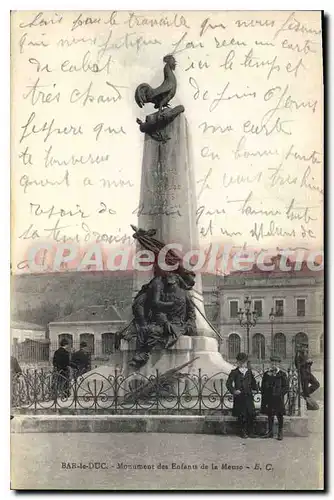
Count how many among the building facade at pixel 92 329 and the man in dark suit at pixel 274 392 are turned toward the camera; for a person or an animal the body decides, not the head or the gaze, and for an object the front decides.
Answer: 2

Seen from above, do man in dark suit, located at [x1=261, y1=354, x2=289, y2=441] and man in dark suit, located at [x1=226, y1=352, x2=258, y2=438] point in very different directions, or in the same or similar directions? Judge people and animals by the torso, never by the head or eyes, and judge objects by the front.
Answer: same or similar directions

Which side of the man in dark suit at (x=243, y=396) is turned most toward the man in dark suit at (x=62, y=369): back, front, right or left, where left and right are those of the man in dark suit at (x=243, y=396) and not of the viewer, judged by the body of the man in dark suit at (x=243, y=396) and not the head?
right

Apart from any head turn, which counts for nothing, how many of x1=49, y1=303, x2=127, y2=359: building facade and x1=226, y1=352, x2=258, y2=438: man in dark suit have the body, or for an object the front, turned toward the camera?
2

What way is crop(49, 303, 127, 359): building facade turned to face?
toward the camera

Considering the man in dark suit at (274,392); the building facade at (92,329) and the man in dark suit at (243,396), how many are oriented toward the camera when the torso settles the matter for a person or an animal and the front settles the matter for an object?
3

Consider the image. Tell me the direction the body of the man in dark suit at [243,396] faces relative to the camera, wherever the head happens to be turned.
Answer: toward the camera
